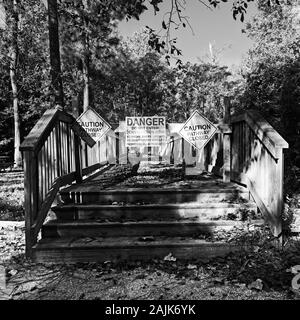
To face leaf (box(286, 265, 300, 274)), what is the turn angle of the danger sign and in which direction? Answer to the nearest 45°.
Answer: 0° — it already faces it

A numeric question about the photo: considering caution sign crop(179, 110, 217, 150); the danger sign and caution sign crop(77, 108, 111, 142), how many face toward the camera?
3

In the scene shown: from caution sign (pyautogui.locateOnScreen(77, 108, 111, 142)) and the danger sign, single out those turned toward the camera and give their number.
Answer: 2

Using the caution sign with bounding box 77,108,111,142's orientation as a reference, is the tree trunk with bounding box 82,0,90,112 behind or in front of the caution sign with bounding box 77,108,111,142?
behind

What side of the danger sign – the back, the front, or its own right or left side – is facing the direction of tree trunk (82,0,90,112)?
back

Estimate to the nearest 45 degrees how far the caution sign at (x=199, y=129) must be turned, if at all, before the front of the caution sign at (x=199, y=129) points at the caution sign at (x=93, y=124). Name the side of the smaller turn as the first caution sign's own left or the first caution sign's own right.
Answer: approximately 90° to the first caution sign's own right

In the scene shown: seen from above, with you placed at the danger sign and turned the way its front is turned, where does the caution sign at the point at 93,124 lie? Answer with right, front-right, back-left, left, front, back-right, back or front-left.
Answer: front-right

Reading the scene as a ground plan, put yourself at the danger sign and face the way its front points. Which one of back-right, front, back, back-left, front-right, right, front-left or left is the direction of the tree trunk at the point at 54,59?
right

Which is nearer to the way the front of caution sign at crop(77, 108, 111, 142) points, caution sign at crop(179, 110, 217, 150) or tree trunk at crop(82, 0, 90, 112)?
the caution sign
